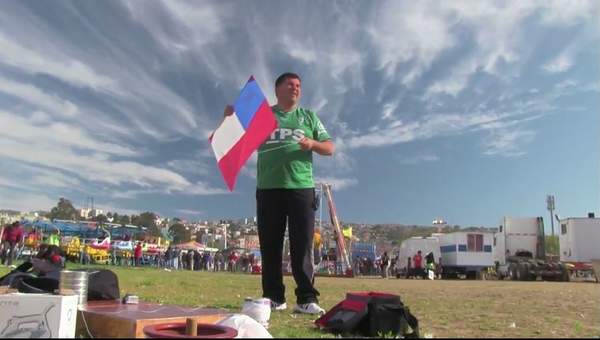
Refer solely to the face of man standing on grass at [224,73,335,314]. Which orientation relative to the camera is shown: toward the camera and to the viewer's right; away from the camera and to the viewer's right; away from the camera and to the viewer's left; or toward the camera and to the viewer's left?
toward the camera and to the viewer's right

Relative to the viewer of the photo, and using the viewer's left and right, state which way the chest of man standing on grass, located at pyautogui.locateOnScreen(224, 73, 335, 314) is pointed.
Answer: facing the viewer

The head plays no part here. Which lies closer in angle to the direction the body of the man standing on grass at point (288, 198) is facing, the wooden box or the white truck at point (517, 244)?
the wooden box

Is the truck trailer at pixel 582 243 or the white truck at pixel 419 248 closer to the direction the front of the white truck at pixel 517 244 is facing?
the white truck

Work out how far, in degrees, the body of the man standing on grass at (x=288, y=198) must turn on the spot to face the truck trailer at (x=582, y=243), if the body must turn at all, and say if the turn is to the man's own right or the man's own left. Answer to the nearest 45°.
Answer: approximately 135° to the man's own left

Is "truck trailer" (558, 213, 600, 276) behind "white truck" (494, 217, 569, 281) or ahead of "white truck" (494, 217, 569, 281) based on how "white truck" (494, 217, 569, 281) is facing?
behind

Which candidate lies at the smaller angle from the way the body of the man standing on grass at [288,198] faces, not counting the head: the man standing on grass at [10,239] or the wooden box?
the wooden box

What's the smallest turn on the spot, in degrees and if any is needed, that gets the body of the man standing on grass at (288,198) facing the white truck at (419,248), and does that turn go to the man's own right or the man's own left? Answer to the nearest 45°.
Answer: approximately 180°

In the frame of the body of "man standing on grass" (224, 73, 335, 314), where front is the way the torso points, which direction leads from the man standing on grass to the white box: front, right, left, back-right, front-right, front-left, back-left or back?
front-right

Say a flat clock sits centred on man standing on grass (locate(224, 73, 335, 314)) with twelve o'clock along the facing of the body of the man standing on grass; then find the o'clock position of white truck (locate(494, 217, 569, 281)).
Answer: The white truck is roughly at 7 o'clock from the man standing on grass.
